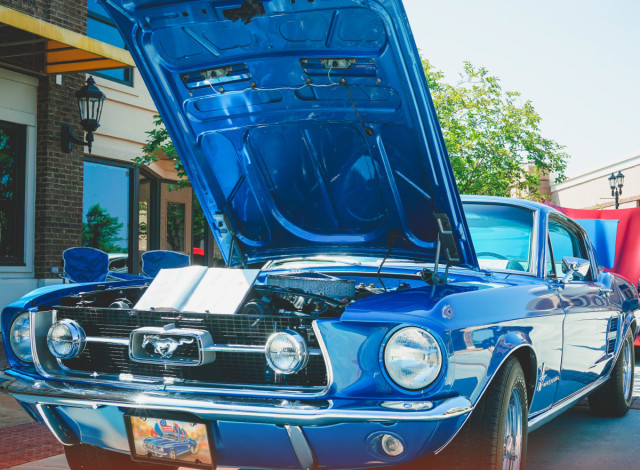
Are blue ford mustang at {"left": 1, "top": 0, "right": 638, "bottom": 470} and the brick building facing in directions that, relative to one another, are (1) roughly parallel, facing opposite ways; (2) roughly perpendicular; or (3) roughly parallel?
roughly perpendicular

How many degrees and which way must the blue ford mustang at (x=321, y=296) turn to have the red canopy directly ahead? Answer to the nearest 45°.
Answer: approximately 180°

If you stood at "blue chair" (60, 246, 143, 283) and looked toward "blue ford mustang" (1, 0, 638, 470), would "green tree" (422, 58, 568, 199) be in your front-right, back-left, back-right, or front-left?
back-left

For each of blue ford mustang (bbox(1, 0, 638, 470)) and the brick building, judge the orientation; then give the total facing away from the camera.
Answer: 0

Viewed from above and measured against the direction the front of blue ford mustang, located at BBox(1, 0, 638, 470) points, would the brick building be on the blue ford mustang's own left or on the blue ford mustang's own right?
on the blue ford mustang's own right

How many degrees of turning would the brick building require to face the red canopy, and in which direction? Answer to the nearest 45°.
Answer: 0° — it already faces it

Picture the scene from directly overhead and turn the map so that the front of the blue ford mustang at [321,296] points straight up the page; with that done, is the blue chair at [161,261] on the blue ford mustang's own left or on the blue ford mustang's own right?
on the blue ford mustang's own right

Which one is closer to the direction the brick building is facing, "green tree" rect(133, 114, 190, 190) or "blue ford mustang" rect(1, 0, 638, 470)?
the blue ford mustang

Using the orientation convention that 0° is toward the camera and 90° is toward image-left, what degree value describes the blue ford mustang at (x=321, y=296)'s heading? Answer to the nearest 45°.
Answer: approximately 45°

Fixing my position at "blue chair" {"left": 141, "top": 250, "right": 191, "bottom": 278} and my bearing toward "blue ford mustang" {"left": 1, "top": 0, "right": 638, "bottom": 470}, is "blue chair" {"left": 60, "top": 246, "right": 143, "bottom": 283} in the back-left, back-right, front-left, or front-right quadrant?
back-right

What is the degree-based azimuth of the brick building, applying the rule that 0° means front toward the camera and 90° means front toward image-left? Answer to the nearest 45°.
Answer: approximately 315°

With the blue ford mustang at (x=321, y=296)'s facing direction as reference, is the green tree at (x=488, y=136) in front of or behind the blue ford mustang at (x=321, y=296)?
behind
